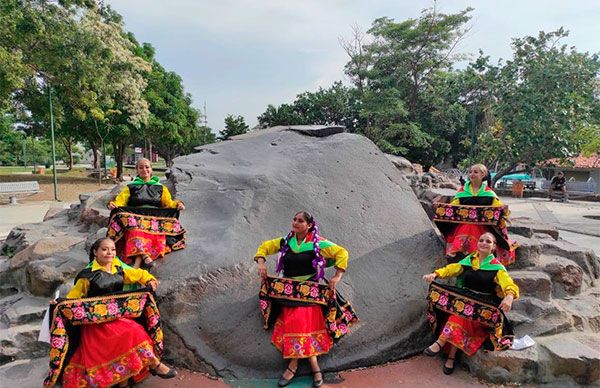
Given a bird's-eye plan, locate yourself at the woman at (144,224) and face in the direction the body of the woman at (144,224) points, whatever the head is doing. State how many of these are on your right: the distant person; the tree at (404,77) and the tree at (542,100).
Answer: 0

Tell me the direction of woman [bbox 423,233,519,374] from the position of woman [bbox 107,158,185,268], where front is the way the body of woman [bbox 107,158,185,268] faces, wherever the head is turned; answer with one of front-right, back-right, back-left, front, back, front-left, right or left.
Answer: front-left

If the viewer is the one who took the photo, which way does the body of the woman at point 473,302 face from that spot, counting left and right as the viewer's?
facing the viewer and to the left of the viewer

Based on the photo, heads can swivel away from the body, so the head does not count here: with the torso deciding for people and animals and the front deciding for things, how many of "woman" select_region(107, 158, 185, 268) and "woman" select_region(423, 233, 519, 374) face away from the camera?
0

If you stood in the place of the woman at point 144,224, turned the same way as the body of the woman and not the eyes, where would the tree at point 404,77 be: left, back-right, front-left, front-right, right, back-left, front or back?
back-left

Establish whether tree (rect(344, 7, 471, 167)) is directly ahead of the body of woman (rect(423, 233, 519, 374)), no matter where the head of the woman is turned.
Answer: no

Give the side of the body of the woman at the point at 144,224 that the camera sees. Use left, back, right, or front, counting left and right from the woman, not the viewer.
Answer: front

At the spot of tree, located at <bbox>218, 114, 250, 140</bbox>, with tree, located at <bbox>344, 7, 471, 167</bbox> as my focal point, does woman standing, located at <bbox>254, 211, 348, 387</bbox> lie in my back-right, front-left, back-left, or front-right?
front-right

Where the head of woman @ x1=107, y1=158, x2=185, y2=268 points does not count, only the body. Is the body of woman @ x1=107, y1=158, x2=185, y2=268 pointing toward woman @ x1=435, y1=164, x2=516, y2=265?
no

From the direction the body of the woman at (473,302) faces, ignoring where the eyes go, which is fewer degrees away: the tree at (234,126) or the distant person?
the tree

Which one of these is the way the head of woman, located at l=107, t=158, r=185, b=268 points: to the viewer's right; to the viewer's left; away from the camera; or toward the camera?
toward the camera

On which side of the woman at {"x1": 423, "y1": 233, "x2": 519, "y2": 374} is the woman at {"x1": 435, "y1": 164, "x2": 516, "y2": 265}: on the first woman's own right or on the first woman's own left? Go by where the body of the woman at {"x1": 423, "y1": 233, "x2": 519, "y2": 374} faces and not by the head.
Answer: on the first woman's own right

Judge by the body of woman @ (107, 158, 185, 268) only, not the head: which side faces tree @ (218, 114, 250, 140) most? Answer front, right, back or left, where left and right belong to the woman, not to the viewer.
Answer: back
